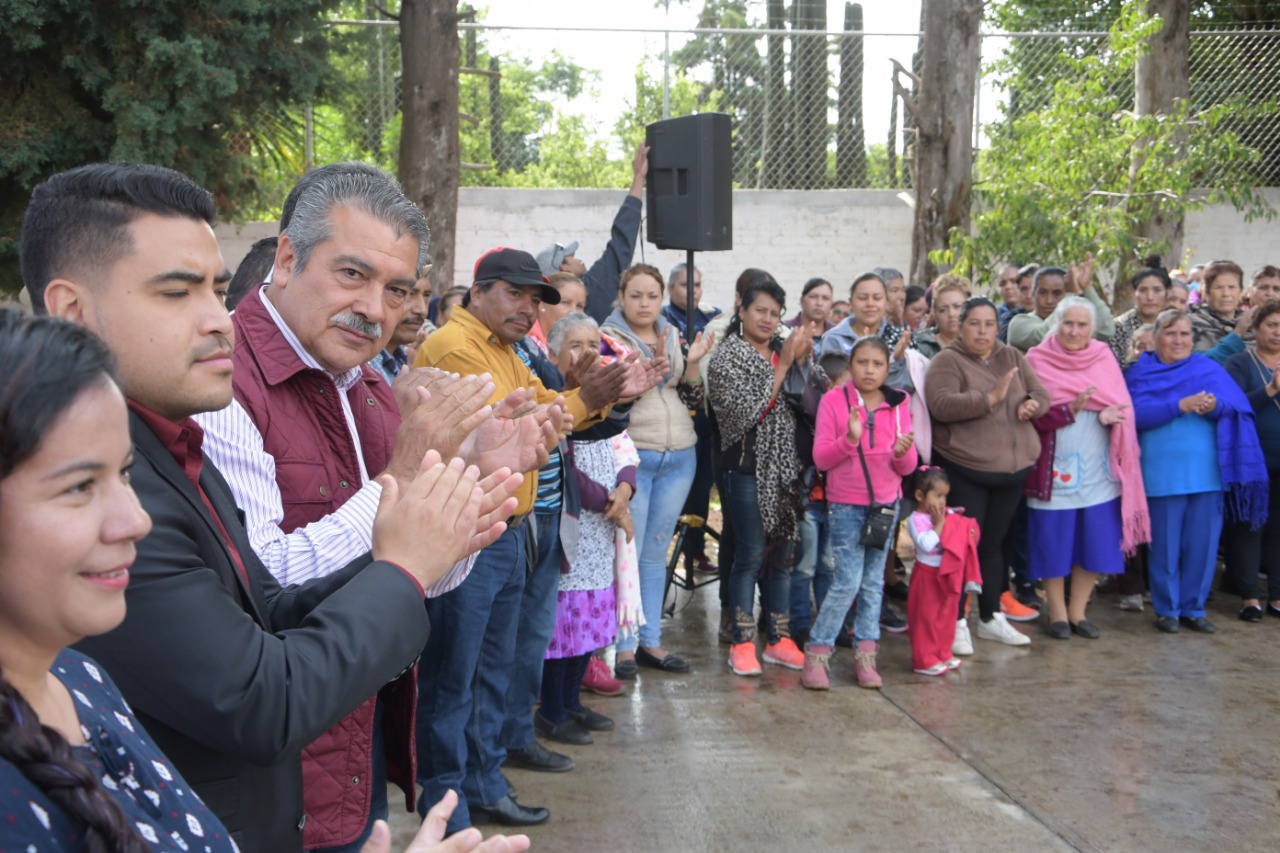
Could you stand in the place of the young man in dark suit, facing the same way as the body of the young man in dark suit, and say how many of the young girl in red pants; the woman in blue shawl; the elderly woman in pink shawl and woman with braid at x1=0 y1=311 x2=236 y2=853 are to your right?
1

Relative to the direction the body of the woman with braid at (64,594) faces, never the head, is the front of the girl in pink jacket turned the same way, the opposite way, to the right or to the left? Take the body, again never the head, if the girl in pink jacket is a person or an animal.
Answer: to the right

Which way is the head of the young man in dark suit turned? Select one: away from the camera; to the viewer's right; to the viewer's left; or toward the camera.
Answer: to the viewer's right

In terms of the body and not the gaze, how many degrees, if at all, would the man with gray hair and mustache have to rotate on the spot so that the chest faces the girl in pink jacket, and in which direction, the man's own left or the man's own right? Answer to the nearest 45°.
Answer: approximately 90° to the man's own left

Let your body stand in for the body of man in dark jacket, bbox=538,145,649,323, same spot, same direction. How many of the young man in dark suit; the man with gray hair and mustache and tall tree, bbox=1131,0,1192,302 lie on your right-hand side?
2

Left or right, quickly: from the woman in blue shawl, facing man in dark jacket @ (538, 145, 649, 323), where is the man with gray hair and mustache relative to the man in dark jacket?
left

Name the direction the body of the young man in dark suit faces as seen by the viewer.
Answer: to the viewer's right

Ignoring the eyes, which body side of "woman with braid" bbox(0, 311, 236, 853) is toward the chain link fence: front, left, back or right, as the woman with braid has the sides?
left
